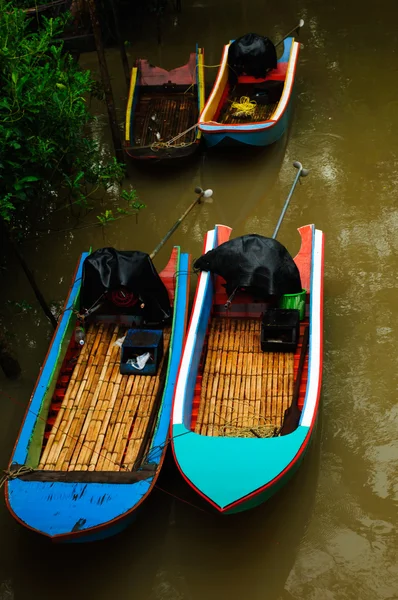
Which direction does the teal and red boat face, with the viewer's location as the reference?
facing the viewer

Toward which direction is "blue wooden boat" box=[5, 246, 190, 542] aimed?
toward the camera

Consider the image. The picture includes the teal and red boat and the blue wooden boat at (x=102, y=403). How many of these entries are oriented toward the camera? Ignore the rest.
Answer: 2

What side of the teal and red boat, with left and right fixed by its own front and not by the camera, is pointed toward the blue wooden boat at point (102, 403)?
right

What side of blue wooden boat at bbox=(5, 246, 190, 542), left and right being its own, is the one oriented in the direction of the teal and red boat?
left
